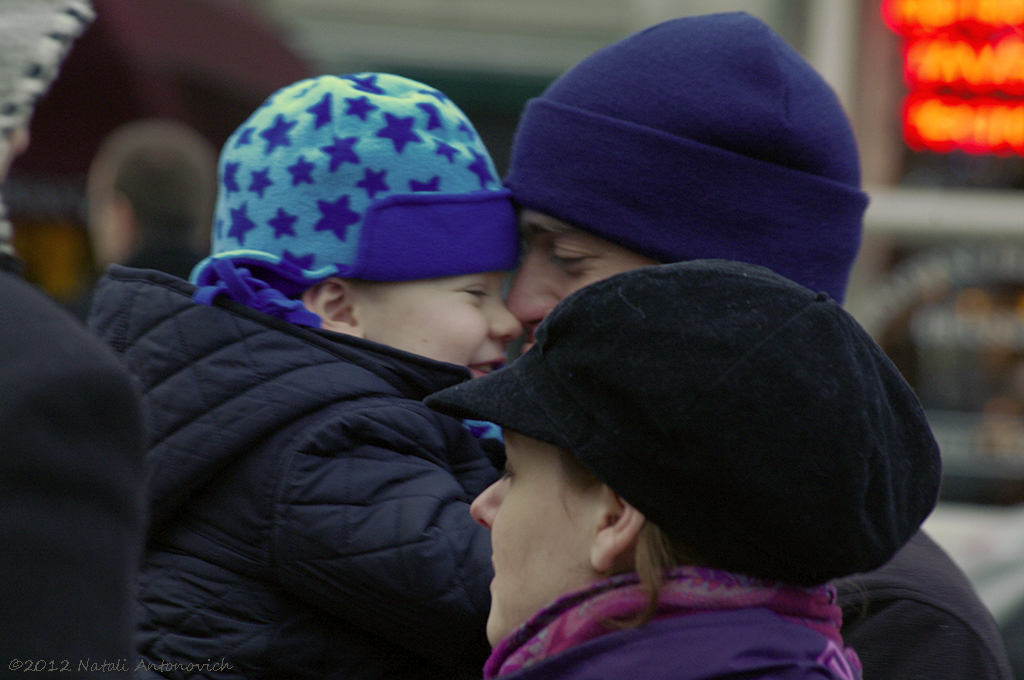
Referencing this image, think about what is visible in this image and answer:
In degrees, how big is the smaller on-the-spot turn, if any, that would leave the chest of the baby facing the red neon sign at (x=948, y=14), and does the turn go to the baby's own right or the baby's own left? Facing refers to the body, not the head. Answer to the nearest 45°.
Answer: approximately 45° to the baby's own left

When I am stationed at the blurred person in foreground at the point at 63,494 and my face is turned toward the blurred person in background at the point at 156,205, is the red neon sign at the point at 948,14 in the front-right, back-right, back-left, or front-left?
front-right

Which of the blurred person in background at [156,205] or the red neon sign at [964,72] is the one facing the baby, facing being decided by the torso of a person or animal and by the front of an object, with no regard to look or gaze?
the red neon sign

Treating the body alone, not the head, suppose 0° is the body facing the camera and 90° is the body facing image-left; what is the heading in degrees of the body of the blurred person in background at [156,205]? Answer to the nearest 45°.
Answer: approximately 135°

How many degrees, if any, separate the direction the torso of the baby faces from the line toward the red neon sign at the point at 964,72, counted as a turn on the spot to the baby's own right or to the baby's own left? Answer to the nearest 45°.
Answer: approximately 45° to the baby's own left

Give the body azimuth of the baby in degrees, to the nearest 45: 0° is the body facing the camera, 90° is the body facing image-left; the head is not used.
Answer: approximately 270°

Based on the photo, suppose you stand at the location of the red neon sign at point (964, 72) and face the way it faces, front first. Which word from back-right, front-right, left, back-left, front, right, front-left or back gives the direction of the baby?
front

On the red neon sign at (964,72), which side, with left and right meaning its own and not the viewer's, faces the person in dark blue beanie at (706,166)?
front

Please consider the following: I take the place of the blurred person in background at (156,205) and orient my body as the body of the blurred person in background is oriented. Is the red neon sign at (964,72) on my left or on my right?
on my right

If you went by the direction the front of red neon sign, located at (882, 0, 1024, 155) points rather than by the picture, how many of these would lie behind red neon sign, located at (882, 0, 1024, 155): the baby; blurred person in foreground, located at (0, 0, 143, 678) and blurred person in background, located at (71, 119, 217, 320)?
0

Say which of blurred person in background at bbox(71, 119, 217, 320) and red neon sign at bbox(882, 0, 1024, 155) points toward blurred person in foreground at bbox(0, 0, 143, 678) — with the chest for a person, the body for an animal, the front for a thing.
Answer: the red neon sign

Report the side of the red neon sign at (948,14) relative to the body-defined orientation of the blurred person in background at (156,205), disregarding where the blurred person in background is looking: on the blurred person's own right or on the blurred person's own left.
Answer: on the blurred person's own right

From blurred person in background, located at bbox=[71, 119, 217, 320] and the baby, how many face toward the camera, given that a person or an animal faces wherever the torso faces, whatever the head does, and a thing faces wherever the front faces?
0

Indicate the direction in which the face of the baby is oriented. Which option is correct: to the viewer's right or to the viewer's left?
to the viewer's right

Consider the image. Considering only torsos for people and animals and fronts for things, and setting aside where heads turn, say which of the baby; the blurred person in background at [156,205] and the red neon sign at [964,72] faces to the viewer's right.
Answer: the baby
